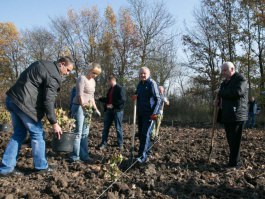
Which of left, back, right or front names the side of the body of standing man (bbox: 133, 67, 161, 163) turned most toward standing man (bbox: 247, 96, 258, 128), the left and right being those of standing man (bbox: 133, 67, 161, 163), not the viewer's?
back

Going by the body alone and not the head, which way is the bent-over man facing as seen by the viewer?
to the viewer's right

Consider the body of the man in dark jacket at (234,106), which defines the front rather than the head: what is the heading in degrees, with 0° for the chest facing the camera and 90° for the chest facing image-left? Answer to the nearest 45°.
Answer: approximately 90°

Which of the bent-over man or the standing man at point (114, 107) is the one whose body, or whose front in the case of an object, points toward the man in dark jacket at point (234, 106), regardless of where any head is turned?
the bent-over man

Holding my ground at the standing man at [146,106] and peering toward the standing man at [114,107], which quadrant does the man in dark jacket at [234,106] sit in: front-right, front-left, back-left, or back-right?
back-right

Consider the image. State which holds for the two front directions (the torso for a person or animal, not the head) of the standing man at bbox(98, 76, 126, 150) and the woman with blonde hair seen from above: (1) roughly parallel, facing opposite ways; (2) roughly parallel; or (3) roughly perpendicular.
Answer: roughly perpendicular

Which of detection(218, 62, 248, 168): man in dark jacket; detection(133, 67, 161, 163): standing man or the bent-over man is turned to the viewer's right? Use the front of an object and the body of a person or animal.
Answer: the bent-over man

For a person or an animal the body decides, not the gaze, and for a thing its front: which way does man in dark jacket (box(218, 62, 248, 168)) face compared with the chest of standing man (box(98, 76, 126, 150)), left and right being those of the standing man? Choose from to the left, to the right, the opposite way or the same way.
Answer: to the right

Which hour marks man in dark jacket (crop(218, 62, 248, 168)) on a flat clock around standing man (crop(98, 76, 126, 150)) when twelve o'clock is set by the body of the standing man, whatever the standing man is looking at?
The man in dark jacket is roughly at 9 o'clock from the standing man.
